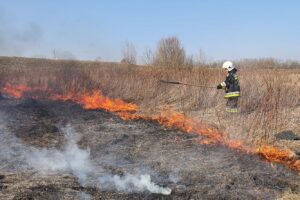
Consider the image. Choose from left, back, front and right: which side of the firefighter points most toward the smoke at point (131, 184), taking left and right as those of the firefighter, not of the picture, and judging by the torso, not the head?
left

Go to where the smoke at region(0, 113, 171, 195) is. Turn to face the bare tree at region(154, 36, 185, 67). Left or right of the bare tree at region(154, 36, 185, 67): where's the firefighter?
right

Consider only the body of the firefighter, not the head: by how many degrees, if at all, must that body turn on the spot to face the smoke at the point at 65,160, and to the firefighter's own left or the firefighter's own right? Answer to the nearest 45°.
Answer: approximately 45° to the firefighter's own left

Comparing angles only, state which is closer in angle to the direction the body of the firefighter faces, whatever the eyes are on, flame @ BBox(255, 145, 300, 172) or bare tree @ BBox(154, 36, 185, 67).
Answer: the bare tree

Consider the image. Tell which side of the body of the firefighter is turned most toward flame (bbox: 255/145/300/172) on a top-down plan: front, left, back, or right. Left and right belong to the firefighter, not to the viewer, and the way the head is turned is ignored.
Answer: left

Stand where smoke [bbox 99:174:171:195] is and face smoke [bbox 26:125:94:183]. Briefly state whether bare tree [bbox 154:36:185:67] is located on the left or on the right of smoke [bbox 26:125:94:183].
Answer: right

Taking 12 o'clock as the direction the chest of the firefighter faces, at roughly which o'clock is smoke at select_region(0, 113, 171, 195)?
The smoke is roughly at 10 o'clock from the firefighter.

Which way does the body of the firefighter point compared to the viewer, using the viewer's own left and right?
facing to the left of the viewer

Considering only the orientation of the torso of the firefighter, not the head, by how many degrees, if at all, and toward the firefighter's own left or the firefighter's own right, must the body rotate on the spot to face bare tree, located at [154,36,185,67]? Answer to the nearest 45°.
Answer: approximately 90° to the firefighter's own right

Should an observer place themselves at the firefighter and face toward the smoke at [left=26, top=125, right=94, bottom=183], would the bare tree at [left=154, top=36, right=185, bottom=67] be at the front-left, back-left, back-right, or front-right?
back-right
